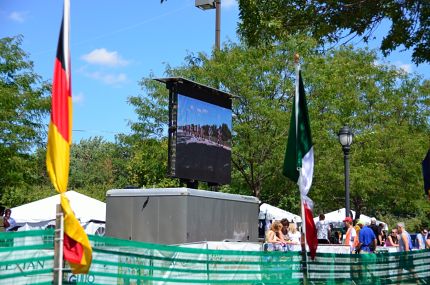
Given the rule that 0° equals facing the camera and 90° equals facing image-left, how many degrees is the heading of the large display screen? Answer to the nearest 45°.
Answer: approximately 315°

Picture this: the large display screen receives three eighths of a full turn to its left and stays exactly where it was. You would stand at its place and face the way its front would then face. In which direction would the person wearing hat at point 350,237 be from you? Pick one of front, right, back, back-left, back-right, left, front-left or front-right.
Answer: right

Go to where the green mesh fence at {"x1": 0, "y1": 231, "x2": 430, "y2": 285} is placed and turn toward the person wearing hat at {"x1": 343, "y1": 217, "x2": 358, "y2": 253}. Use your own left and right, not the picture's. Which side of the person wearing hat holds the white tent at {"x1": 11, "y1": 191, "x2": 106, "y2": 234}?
left

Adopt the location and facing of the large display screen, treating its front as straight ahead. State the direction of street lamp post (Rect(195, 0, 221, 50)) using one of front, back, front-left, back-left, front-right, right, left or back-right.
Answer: back-left

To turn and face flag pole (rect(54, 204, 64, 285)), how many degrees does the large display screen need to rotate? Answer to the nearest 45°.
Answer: approximately 45° to its right

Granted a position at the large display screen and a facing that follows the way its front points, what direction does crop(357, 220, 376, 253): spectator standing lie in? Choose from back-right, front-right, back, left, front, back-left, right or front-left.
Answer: front-left

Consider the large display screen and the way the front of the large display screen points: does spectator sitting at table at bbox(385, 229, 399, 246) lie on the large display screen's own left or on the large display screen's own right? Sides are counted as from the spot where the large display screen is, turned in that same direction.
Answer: on the large display screen's own left

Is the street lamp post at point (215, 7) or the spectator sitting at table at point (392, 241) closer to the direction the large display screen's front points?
the spectator sitting at table

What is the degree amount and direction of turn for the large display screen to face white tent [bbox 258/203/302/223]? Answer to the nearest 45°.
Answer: approximately 135° to its left
